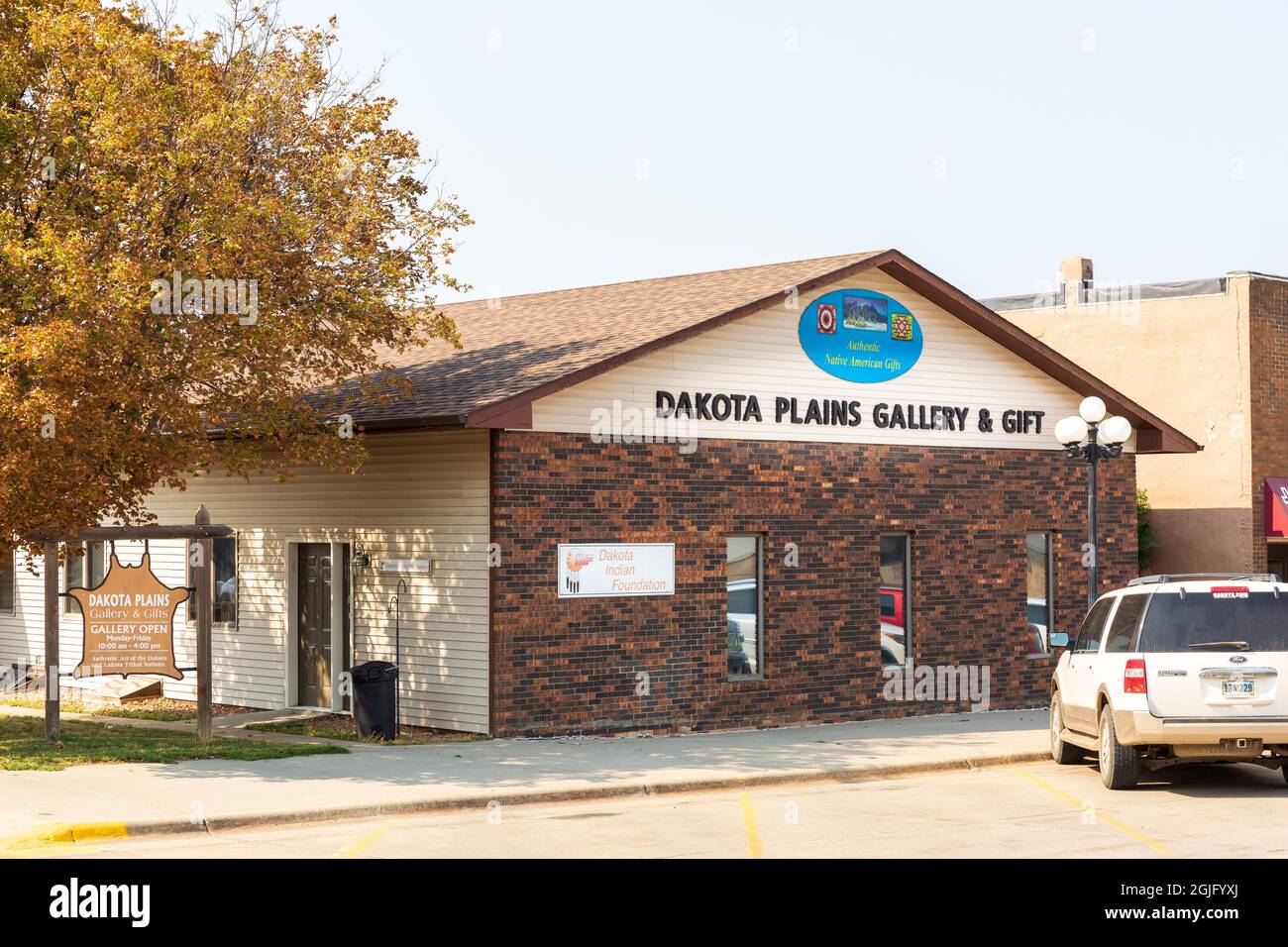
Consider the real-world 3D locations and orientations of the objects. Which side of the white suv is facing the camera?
back

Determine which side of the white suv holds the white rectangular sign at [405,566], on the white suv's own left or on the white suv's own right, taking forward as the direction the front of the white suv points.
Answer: on the white suv's own left

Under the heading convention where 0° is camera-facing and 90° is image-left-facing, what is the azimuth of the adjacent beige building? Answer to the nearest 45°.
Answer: approximately 315°

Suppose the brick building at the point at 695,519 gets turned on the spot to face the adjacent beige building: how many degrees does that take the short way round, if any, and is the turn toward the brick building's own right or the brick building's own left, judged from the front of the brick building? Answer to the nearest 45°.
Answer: approximately 90° to the brick building's own left

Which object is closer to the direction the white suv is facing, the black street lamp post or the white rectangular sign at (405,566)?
the black street lamp post

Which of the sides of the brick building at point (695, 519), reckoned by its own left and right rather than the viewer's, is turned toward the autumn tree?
right

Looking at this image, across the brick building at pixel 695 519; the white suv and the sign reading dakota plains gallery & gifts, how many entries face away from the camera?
1

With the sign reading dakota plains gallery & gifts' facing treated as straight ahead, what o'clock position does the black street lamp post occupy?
The black street lamp post is roughly at 9 o'clock from the sign reading dakota plains gallery & gifts.

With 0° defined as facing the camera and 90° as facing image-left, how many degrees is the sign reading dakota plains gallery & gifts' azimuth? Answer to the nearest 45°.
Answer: approximately 0°

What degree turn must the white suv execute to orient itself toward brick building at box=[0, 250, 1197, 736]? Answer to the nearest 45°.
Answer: approximately 45° to its left

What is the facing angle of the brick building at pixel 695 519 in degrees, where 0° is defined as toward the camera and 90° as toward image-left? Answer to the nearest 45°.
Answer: approximately 315°

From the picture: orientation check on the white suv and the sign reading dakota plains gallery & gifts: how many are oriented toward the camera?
1

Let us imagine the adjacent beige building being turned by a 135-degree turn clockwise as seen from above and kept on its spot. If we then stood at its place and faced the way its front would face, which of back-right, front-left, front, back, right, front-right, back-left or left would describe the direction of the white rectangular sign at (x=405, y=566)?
front-left

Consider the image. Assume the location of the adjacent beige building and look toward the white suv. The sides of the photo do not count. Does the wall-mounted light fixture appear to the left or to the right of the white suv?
right
